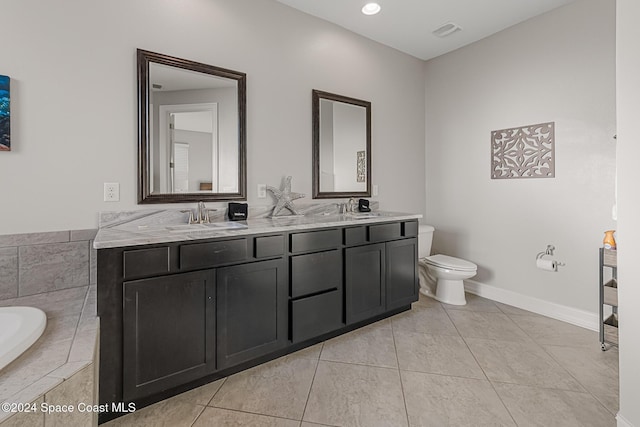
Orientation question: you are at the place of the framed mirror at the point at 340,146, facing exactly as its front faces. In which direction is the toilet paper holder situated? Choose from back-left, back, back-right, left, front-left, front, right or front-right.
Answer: front-left

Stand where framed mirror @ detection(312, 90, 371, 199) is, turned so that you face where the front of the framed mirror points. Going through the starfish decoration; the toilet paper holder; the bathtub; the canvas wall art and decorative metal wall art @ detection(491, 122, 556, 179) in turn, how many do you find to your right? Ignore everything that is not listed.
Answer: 3

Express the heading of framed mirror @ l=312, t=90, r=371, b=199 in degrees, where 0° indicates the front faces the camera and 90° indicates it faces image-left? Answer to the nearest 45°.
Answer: approximately 315°

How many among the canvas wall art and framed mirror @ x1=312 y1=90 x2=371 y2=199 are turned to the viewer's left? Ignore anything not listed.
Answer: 0

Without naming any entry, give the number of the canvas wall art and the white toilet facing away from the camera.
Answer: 0

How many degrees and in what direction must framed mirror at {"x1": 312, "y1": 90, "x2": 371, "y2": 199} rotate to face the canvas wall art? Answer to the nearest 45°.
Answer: approximately 90° to its right

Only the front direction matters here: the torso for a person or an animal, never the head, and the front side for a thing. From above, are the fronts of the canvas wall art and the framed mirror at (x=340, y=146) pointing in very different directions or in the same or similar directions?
same or similar directions

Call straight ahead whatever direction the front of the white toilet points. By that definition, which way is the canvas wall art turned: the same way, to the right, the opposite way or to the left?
the same way

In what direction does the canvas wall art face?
toward the camera

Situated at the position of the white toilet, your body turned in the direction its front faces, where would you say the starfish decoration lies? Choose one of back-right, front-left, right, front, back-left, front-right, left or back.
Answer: right

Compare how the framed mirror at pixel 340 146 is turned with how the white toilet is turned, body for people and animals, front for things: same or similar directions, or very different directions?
same or similar directions

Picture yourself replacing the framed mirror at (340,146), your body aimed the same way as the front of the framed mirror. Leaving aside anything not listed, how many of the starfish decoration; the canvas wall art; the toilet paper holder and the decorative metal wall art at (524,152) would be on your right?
2

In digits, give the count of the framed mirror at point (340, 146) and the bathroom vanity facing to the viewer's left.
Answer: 0

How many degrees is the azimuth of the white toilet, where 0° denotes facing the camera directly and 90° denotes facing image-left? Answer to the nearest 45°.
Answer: approximately 315°

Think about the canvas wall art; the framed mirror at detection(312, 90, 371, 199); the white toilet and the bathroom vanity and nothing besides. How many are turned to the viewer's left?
0

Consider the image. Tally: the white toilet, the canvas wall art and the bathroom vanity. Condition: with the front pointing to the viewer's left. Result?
0

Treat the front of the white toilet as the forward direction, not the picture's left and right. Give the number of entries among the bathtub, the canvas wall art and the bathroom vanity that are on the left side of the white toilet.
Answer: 0
